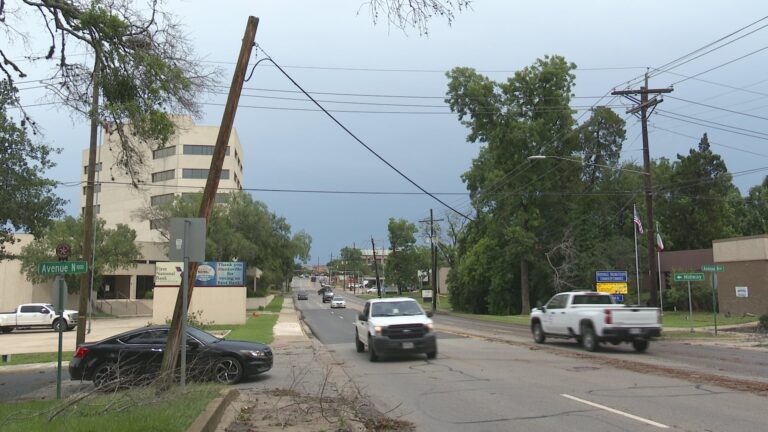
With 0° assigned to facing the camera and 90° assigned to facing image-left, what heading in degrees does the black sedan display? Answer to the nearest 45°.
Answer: approximately 270°

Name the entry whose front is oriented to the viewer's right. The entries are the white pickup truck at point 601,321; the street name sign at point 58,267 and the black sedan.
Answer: the black sedan

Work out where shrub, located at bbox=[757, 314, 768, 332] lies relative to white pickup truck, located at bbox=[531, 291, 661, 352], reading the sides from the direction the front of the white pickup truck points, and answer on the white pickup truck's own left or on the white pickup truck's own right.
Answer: on the white pickup truck's own right

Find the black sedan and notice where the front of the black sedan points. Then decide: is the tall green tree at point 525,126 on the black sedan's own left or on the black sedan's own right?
on the black sedan's own left

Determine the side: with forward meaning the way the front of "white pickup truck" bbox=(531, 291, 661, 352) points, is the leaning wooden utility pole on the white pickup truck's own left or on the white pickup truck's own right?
on the white pickup truck's own left

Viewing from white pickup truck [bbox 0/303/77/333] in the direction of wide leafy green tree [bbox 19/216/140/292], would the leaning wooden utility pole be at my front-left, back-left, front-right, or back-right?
back-right

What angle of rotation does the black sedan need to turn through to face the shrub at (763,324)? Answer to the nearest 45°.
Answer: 0° — it already faces it
